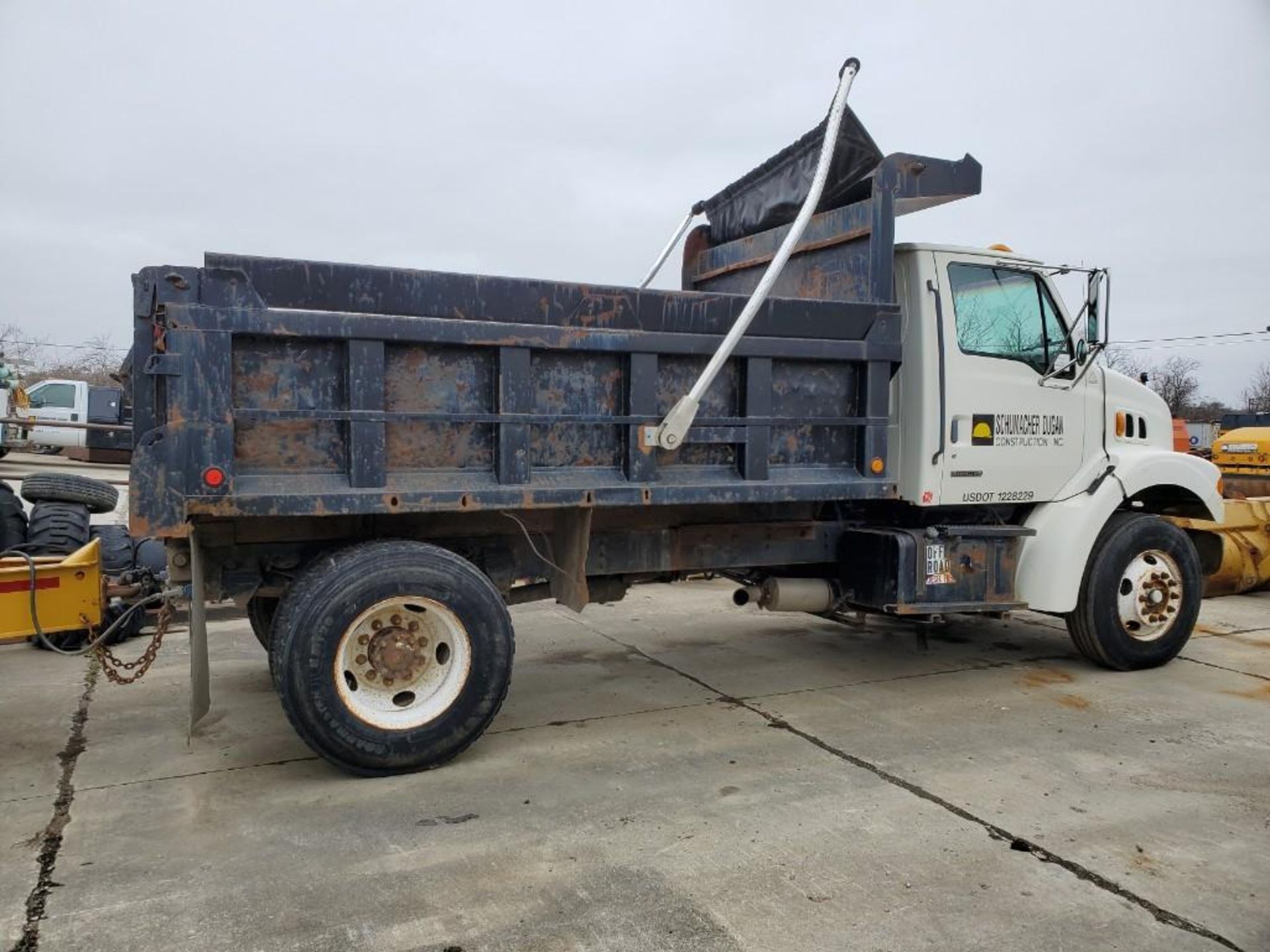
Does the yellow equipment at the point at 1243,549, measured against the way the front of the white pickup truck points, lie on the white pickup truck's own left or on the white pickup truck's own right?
on the white pickup truck's own left

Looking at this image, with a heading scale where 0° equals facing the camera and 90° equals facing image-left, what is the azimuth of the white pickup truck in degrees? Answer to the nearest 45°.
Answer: approximately 90°

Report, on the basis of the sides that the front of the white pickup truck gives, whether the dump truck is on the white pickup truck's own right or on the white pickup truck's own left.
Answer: on the white pickup truck's own left

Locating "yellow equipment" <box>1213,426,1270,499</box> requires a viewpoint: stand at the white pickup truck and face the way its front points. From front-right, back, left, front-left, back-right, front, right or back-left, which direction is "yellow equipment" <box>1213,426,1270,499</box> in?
back-left

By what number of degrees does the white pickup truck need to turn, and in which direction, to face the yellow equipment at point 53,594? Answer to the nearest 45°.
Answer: approximately 90° to its left
